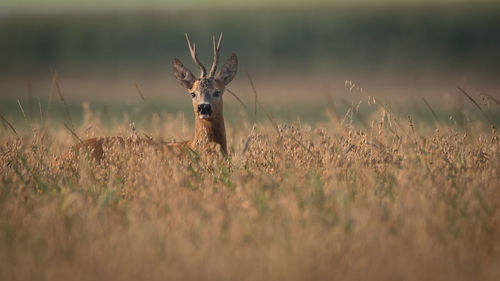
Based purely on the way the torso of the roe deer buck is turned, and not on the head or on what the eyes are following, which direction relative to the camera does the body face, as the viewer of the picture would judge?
to the viewer's right
